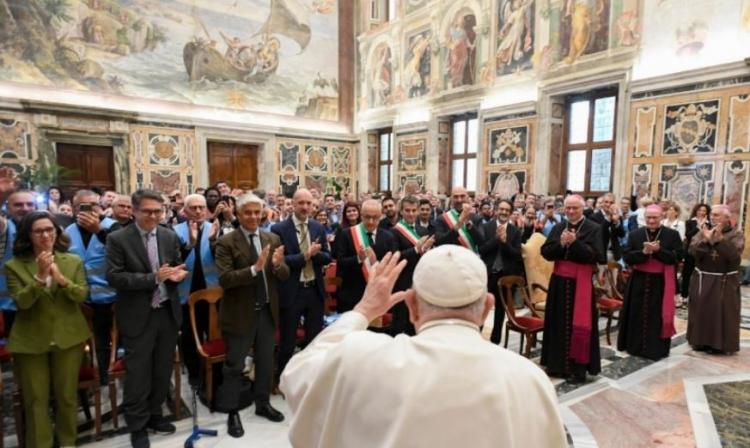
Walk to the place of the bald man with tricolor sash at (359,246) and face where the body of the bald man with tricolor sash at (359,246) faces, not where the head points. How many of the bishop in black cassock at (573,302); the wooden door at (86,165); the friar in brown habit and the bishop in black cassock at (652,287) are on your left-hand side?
3

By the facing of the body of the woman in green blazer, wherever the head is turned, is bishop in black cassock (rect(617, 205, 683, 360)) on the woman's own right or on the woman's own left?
on the woman's own left

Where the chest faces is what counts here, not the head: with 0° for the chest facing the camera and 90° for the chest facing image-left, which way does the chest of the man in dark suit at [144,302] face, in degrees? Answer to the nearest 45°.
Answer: approximately 315°

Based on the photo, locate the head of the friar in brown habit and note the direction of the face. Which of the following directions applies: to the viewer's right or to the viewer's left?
to the viewer's left

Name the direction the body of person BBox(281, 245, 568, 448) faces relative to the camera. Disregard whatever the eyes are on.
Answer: away from the camera

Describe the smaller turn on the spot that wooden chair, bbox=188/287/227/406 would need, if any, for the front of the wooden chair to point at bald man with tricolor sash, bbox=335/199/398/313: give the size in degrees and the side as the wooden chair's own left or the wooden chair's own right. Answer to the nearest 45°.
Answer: approximately 45° to the wooden chair's own left

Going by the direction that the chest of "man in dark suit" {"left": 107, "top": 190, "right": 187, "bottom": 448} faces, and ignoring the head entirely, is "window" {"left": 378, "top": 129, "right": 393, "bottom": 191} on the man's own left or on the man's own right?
on the man's own left

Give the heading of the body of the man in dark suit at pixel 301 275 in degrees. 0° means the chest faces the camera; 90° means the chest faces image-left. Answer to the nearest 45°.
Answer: approximately 0°

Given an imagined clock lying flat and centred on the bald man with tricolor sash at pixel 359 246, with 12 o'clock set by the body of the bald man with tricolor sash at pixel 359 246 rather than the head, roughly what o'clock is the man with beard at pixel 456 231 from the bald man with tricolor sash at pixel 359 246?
the man with beard at pixel 456 231 is roughly at 8 o'clock from the bald man with tricolor sash at pixel 359 246.
